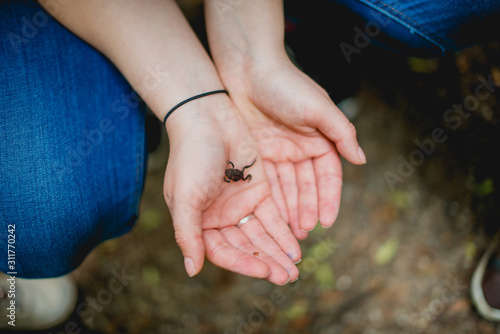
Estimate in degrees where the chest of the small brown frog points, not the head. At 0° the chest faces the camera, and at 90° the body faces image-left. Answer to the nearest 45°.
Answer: approximately 90°
